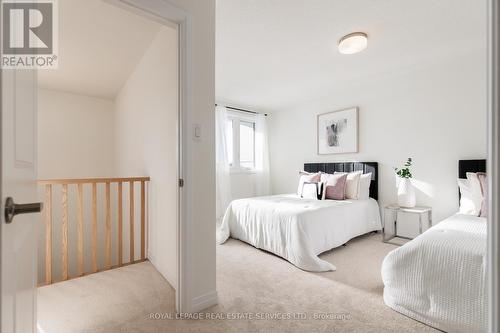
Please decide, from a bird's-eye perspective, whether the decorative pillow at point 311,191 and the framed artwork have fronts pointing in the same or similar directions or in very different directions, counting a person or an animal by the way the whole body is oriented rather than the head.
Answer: same or similar directions

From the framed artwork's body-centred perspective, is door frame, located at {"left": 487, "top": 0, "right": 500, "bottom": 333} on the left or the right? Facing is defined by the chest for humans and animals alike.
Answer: on its left

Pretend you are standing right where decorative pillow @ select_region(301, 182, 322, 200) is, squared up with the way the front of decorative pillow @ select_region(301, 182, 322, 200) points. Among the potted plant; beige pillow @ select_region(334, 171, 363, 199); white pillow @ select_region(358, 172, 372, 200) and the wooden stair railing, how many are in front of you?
1

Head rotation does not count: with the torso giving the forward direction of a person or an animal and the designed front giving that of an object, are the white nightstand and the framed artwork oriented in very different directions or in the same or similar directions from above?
same or similar directions

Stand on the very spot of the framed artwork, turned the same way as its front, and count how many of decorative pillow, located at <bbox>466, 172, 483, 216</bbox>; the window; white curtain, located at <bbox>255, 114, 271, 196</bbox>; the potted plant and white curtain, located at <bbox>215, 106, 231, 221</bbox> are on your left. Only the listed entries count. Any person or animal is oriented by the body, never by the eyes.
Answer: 2

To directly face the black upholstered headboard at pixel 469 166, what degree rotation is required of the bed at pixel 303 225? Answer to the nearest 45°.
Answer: approximately 135° to its left

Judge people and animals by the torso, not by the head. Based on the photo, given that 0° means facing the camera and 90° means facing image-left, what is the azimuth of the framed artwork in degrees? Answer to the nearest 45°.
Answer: approximately 45°

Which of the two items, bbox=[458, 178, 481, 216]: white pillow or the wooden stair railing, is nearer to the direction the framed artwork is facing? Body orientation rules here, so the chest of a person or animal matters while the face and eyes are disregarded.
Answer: the wooden stair railing

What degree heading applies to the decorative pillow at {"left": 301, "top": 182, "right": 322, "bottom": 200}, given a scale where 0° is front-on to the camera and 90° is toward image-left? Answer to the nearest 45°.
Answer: approximately 45°

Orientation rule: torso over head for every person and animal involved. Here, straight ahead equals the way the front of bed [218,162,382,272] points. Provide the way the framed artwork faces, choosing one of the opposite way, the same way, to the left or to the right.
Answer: the same way

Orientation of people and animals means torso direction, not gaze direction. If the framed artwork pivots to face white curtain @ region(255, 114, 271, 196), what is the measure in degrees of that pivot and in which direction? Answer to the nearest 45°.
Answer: approximately 45° to its right

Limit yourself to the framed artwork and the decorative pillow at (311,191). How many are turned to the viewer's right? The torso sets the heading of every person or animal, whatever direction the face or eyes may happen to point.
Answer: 0

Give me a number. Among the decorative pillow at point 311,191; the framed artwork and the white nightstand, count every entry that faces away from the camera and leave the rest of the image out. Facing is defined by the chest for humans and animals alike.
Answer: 0

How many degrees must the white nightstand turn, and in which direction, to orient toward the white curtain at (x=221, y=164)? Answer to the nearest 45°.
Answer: approximately 45° to its right

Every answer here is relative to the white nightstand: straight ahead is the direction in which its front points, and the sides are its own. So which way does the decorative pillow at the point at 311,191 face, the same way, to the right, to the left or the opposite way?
the same way

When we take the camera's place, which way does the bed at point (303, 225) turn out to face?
facing the viewer and to the left of the viewer

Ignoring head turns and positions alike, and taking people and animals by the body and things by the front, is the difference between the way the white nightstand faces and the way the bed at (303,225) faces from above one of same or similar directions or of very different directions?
same or similar directions

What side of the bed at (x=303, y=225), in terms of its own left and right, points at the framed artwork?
back
